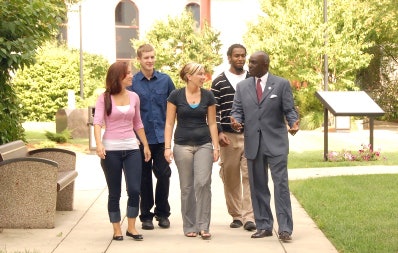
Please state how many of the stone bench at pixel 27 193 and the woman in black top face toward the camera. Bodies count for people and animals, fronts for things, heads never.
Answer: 1

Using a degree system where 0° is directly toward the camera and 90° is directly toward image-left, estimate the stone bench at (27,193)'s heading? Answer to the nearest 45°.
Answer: approximately 270°

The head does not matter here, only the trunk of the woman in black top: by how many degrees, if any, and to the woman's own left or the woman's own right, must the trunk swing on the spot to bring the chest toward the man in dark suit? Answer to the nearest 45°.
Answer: approximately 90° to the woman's own left

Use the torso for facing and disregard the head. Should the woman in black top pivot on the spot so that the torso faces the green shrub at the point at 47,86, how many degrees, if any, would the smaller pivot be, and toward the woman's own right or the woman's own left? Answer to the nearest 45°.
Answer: approximately 180°

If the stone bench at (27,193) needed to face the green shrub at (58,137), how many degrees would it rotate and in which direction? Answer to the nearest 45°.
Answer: approximately 90° to its left

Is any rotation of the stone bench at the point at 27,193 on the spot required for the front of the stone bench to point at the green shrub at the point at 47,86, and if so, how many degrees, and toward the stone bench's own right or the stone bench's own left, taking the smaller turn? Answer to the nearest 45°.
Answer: approximately 90° to the stone bench's own left

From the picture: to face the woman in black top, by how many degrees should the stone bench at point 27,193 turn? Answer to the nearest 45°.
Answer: approximately 45° to its right

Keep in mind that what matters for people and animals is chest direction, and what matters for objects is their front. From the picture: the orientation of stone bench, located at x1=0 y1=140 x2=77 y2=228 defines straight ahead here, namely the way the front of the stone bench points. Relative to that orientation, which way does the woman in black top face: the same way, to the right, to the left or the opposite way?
to the right

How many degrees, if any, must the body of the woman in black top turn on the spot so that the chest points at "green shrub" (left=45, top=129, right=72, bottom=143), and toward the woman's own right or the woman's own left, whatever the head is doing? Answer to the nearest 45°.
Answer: approximately 180°
